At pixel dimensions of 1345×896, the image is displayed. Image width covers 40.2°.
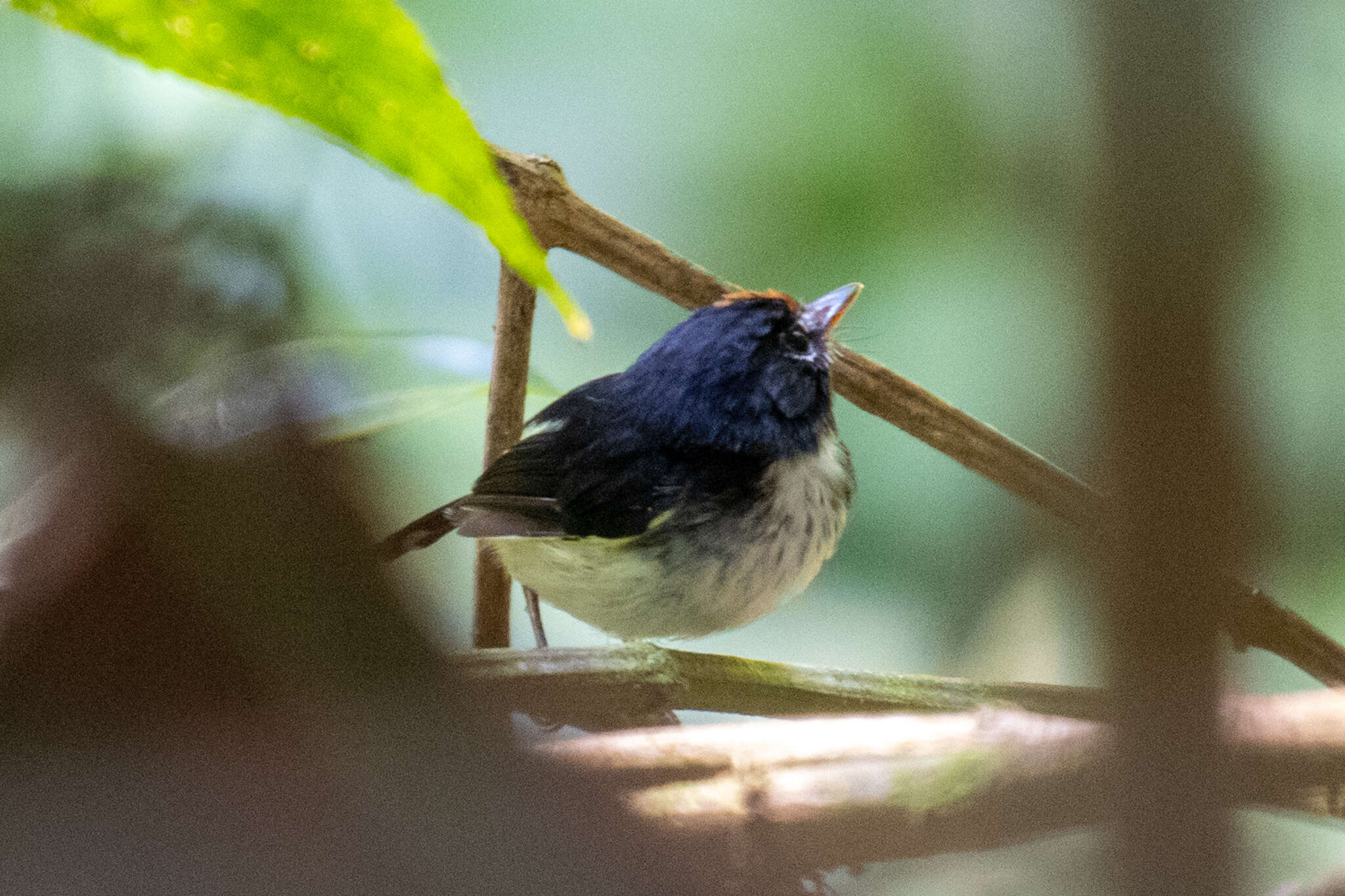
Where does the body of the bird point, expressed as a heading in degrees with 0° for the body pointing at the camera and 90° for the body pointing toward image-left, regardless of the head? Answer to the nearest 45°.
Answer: approximately 270°
